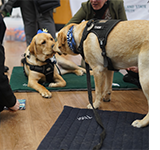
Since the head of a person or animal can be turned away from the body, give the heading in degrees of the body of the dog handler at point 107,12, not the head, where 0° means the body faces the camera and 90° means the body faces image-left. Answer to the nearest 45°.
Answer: approximately 0°

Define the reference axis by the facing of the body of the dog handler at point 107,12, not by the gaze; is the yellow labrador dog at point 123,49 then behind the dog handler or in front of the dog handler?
in front

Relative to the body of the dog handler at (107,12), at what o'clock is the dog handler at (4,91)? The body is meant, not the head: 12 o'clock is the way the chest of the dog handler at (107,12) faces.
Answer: the dog handler at (4,91) is roughly at 1 o'clock from the dog handler at (107,12).

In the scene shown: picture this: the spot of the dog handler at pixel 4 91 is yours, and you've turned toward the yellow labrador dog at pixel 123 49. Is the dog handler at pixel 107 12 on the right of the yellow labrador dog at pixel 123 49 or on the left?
left

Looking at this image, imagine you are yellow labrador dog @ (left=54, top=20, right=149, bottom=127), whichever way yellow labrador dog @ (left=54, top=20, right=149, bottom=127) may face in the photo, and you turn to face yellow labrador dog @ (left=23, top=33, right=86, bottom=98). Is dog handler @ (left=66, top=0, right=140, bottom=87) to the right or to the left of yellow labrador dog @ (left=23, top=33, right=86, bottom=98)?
right

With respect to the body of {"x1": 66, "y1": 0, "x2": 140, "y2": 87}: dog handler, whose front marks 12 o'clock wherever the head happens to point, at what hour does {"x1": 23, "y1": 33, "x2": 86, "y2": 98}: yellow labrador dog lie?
The yellow labrador dog is roughly at 2 o'clock from the dog handler.
